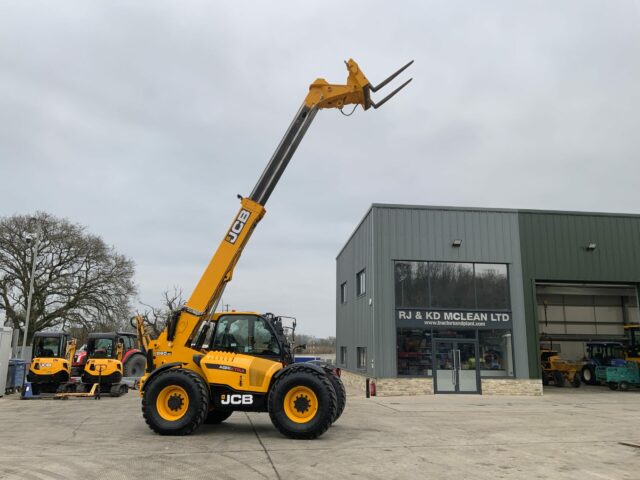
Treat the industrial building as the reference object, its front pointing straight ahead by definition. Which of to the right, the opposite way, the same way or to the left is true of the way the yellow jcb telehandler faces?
to the left

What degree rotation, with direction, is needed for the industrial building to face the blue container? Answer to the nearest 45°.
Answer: approximately 90° to its right

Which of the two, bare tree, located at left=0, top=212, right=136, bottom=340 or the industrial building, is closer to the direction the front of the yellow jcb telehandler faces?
the industrial building

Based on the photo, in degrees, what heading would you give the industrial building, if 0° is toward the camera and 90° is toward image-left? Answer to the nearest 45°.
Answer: approximately 0°

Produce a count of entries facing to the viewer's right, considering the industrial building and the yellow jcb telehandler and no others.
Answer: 1

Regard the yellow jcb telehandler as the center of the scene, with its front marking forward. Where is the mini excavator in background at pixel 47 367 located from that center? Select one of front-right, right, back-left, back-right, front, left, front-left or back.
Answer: back-left

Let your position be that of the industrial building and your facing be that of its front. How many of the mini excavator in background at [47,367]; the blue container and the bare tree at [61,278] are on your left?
0

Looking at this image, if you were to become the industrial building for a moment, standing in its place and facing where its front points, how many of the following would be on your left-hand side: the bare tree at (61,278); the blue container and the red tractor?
0

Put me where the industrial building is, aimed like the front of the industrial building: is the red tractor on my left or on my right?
on my right

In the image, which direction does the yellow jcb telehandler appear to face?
to the viewer's right

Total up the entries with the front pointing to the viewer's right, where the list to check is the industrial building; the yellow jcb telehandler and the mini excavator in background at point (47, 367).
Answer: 1

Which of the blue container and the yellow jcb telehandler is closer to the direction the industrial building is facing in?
the yellow jcb telehandler
